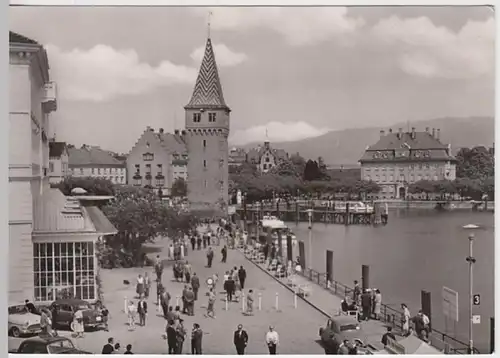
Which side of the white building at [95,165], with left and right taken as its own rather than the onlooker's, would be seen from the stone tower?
left

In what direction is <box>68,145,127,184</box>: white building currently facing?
toward the camera

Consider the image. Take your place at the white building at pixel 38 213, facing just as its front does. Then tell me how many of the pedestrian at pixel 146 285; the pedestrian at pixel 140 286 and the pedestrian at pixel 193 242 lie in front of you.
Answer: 3

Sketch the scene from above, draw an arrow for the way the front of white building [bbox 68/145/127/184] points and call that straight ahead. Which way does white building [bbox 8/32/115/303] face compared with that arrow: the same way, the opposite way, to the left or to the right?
to the left

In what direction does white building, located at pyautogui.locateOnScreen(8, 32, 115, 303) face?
to the viewer's right
